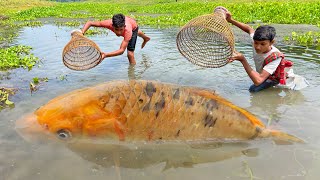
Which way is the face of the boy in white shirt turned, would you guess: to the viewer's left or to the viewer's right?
to the viewer's left

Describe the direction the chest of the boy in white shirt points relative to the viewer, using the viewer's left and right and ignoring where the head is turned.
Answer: facing the viewer and to the left of the viewer

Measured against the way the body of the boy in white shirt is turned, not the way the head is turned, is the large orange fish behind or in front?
in front

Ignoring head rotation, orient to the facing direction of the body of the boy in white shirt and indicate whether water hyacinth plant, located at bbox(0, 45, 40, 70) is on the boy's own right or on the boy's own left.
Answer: on the boy's own right
